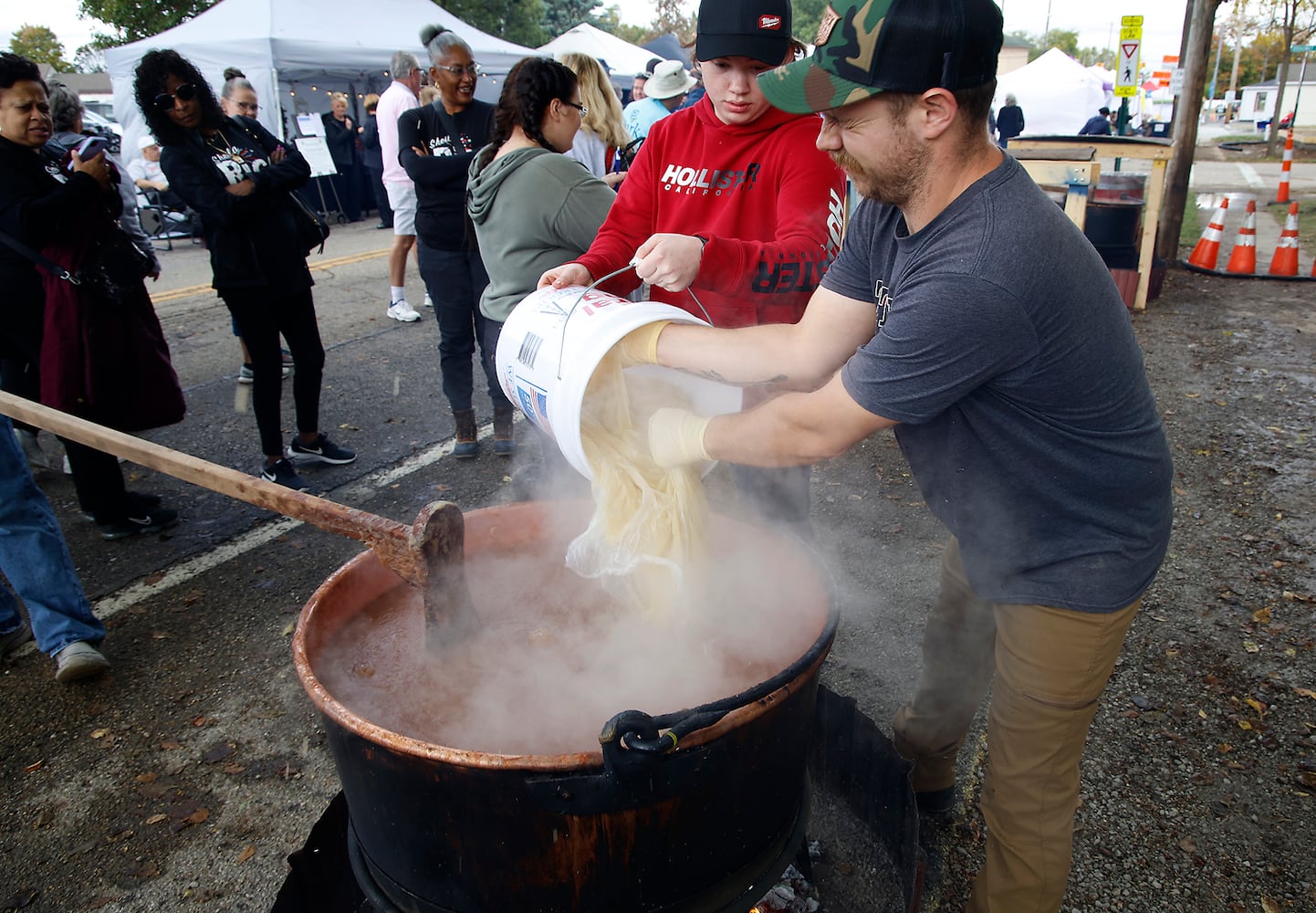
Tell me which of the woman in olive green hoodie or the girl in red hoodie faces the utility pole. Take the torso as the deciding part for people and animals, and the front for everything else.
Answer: the woman in olive green hoodie

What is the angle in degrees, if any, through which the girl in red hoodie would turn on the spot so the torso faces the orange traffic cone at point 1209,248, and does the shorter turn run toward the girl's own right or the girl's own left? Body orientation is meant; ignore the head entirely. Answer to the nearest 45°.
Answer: approximately 180°

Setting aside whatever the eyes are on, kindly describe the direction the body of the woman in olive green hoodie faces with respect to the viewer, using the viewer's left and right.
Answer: facing away from the viewer and to the right of the viewer

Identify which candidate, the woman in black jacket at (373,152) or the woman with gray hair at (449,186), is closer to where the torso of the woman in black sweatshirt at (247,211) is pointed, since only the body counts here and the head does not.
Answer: the woman with gray hair

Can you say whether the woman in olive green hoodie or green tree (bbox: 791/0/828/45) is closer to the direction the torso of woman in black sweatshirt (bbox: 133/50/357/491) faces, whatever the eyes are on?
the woman in olive green hoodie

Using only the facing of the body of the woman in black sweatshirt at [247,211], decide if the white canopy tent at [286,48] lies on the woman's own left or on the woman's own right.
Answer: on the woman's own left

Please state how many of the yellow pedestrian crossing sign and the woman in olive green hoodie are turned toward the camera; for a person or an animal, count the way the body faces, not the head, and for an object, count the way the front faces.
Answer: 1

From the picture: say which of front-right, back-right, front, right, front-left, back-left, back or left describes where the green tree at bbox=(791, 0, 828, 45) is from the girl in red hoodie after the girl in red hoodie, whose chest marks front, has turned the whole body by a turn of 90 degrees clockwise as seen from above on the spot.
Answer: front-right

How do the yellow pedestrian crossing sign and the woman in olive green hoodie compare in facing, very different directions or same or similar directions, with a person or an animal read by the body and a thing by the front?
very different directions
